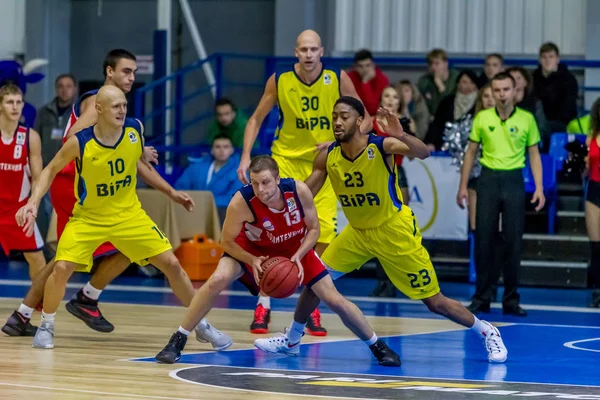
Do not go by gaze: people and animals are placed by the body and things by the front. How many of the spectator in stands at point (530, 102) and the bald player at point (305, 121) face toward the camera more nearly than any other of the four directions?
2

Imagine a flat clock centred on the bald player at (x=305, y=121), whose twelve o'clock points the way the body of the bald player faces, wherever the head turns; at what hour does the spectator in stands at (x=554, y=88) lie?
The spectator in stands is roughly at 7 o'clock from the bald player.

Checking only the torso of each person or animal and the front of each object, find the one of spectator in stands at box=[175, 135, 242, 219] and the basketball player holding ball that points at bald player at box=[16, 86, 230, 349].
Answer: the spectator in stands

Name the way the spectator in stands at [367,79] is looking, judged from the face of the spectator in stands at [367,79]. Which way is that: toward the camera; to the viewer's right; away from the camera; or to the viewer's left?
toward the camera

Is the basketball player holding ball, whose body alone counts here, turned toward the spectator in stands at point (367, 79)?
no

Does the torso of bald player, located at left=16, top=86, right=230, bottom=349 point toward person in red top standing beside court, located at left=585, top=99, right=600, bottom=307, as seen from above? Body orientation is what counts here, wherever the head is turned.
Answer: no

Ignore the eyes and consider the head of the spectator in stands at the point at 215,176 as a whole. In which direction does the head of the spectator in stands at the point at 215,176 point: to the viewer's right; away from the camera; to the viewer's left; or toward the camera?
toward the camera

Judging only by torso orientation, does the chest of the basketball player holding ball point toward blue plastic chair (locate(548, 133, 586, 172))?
no

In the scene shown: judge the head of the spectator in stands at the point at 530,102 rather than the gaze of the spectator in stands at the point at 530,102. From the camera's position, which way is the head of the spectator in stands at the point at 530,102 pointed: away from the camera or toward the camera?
toward the camera

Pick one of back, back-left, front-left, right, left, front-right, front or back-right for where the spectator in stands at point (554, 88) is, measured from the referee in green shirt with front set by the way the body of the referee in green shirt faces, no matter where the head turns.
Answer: back

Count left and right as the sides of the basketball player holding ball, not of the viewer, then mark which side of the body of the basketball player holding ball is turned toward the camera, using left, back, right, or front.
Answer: front

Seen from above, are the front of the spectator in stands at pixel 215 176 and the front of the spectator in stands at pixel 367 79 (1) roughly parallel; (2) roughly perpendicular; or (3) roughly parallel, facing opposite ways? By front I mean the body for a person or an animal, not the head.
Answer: roughly parallel

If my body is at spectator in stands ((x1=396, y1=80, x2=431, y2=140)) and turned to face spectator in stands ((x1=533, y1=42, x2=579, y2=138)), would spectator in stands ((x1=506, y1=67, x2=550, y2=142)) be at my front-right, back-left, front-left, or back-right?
front-right

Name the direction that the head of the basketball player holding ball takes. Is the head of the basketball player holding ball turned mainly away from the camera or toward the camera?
toward the camera

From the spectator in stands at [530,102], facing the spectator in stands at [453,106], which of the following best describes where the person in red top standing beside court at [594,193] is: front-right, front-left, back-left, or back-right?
back-left

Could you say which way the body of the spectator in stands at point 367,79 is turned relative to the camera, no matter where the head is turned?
toward the camera

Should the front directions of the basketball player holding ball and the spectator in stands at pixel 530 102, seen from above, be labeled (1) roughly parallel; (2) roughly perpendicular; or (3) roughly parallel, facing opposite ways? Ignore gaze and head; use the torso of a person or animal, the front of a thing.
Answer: roughly parallel

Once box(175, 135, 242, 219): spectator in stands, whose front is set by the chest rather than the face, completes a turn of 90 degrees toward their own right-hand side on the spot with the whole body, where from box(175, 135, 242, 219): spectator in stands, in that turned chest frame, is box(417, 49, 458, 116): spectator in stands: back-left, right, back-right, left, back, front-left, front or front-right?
back

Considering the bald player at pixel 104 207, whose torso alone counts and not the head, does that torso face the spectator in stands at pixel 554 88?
no

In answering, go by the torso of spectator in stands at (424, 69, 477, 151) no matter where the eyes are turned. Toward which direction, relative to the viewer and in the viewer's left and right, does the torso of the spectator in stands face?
facing the viewer

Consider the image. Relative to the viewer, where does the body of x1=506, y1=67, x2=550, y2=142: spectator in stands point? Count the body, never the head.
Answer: toward the camera
